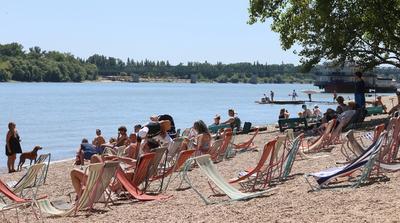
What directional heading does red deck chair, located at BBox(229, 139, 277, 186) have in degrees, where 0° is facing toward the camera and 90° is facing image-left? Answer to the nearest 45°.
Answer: approximately 90°

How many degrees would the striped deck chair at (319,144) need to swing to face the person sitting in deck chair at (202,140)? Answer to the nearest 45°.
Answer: approximately 45° to its left
